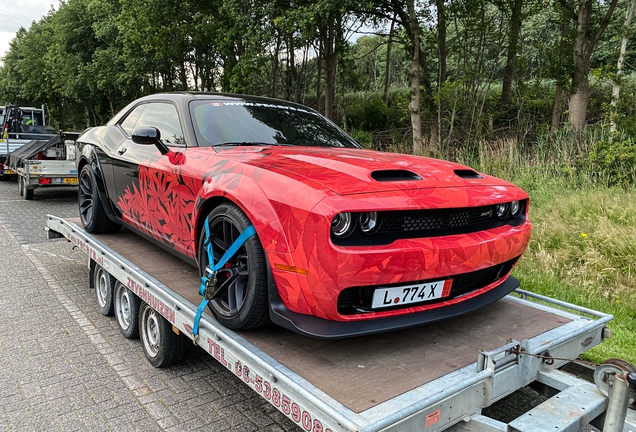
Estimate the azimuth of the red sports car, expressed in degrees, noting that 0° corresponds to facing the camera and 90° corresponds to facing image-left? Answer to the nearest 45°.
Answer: approximately 315°

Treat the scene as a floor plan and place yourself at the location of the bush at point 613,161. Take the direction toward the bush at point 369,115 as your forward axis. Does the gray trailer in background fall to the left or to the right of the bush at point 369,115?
left

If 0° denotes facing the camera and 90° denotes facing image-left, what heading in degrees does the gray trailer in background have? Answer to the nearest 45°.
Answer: approximately 135°

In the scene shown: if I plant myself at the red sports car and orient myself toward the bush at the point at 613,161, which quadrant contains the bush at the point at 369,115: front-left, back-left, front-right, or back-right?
front-left

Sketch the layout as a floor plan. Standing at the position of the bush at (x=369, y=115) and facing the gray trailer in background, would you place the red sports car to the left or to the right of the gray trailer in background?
left

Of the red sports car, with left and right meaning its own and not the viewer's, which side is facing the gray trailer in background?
back

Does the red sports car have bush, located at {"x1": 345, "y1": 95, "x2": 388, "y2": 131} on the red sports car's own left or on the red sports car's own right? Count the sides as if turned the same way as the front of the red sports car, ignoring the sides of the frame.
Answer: on the red sports car's own left

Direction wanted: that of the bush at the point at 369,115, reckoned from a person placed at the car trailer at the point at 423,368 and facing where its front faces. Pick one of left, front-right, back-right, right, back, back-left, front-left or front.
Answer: back-left

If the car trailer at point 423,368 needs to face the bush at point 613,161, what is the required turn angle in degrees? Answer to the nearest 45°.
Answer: approximately 90° to its left
